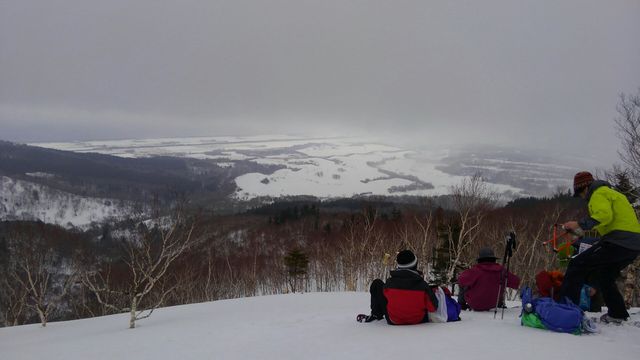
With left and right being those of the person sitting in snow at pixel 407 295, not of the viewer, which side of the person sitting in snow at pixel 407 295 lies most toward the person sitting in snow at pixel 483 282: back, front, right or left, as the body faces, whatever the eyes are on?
right

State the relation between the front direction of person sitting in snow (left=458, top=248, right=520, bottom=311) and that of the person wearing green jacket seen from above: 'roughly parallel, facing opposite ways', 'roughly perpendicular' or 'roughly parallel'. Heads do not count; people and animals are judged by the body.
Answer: roughly perpendicular

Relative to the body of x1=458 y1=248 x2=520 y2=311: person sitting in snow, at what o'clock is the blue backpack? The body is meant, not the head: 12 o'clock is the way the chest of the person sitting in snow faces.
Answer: The blue backpack is roughly at 5 o'clock from the person sitting in snow.

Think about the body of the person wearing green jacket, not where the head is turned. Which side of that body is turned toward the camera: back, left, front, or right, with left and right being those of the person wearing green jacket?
left

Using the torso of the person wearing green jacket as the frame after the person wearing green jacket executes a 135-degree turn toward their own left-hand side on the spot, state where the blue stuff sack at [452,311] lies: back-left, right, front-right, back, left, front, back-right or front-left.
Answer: back-right

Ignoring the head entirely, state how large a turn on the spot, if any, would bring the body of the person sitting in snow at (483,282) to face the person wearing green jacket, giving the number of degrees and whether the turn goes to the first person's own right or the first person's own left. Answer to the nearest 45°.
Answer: approximately 135° to the first person's own right

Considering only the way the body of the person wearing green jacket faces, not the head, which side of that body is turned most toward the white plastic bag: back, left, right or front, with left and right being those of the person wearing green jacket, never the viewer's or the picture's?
front

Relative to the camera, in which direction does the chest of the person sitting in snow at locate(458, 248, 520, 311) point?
away from the camera

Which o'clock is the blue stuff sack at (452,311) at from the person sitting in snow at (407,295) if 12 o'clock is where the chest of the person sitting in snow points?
The blue stuff sack is roughly at 4 o'clock from the person sitting in snow.

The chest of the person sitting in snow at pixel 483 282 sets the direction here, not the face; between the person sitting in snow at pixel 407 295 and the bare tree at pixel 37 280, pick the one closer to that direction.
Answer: the bare tree

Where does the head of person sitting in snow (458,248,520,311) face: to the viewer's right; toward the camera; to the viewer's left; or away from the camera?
away from the camera

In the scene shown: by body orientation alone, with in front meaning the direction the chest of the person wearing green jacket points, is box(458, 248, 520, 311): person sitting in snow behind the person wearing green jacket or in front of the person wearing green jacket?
in front

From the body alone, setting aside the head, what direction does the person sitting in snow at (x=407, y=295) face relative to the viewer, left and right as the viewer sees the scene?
facing away from the viewer and to the left of the viewer

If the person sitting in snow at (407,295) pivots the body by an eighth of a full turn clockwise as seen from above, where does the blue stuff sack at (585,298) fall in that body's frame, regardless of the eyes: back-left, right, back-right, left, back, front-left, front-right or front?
right

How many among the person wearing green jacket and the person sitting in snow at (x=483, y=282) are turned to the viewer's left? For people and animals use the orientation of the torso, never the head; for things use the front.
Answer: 1

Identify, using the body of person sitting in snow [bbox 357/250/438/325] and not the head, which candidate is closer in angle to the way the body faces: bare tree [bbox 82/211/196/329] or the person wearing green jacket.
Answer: the bare tree
